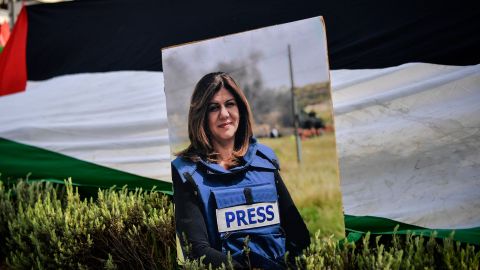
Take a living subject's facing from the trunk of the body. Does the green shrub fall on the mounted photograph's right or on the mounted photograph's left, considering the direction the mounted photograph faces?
on its right

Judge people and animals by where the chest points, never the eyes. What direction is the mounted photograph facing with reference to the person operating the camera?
facing the viewer
